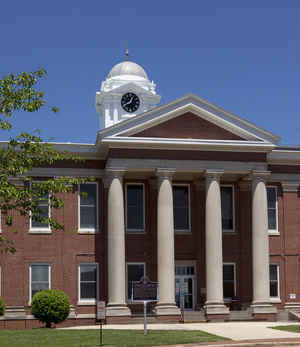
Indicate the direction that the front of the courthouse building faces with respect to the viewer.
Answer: facing the viewer

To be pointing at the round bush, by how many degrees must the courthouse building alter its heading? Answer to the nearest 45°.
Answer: approximately 45° to its right
